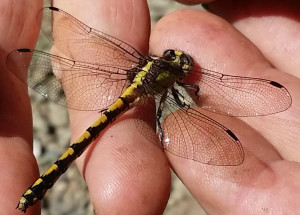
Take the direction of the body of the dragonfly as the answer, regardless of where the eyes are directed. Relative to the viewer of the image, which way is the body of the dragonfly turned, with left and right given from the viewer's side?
facing away from the viewer and to the right of the viewer
